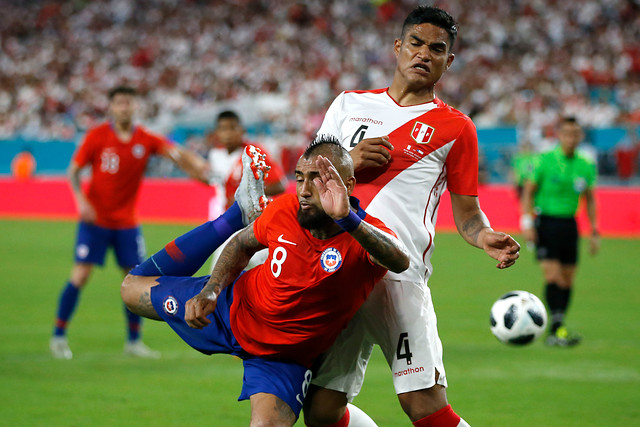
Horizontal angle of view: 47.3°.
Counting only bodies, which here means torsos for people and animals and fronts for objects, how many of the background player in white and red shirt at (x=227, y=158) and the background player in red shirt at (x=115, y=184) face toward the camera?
2

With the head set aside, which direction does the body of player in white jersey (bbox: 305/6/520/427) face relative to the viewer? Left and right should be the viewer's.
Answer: facing the viewer

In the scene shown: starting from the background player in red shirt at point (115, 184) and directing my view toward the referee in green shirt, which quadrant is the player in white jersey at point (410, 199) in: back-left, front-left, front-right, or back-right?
front-right

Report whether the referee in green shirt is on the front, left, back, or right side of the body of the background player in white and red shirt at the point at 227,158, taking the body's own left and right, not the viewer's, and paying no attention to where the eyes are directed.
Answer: left

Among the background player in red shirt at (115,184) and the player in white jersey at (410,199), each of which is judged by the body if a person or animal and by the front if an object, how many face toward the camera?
2

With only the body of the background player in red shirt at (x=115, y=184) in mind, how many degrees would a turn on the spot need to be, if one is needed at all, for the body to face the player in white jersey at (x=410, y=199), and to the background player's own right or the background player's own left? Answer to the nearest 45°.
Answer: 0° — they already face them

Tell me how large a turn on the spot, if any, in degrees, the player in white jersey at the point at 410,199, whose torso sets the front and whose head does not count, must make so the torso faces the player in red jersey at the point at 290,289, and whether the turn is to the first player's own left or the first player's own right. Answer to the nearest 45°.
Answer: approximately 45° to the first player's own right

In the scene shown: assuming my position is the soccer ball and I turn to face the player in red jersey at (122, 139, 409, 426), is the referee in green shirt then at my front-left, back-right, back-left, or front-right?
back-right

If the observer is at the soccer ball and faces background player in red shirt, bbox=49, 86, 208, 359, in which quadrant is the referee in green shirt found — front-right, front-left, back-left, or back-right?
front-right

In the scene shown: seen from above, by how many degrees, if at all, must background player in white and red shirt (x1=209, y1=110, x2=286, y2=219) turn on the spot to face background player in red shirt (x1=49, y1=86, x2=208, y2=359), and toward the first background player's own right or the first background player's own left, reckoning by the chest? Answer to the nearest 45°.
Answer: approximately 90° to the first background player's own right

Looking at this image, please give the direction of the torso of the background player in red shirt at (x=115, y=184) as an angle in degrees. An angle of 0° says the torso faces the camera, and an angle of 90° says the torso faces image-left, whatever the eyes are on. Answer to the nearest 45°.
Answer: approximately 0°
